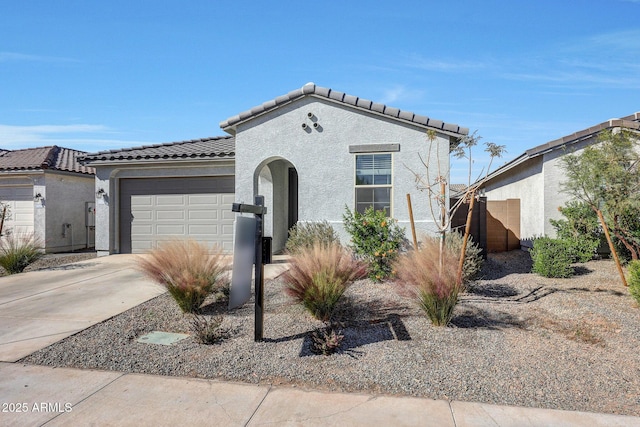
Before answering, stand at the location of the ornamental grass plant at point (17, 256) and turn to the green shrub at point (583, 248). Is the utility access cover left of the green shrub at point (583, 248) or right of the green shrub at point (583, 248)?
right

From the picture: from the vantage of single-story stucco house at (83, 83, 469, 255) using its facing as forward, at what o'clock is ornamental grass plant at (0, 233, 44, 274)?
The ornamental grass plant is roughly at 3 o'clock from the single-story stucco house.

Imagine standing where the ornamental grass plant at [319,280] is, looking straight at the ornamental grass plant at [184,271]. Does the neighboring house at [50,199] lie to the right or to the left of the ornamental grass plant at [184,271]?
right

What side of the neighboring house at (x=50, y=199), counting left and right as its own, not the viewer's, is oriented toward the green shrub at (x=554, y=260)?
left

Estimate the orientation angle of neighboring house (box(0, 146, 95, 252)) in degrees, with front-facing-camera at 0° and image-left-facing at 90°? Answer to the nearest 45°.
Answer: approximately 45°

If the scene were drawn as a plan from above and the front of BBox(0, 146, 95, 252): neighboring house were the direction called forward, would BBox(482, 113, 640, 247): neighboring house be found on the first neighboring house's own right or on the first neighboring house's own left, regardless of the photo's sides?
on the first neighboring house's own left

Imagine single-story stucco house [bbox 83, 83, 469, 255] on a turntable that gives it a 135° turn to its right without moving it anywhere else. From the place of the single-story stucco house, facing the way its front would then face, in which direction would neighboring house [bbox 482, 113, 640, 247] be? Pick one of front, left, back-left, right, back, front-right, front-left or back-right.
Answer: back-right

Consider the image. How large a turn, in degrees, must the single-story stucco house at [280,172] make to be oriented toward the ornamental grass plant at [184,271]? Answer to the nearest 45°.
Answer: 0° — it already faces it

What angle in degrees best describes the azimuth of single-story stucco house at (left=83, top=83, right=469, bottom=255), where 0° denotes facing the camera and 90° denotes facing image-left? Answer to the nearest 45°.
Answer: approximately 0°

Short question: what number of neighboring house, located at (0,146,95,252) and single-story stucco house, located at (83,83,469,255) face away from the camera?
0

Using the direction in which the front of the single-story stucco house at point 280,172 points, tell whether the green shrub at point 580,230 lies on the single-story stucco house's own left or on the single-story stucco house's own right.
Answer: on the single-story stucco house's own left
